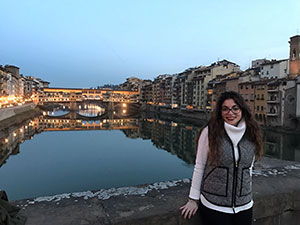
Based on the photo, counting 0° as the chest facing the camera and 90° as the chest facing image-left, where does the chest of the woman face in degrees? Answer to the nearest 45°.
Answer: approximately 315°

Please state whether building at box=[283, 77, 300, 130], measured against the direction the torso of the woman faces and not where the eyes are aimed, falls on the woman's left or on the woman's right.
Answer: on the woman's left

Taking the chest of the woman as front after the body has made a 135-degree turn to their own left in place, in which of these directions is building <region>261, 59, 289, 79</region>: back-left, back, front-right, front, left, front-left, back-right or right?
front

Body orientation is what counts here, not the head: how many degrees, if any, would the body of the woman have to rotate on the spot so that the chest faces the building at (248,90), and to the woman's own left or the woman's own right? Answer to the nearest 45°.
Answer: approximately 135° to the woman's own left

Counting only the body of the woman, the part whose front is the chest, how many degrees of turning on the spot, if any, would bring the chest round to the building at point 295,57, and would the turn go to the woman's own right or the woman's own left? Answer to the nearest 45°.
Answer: approximately 135° to the woman's own left
